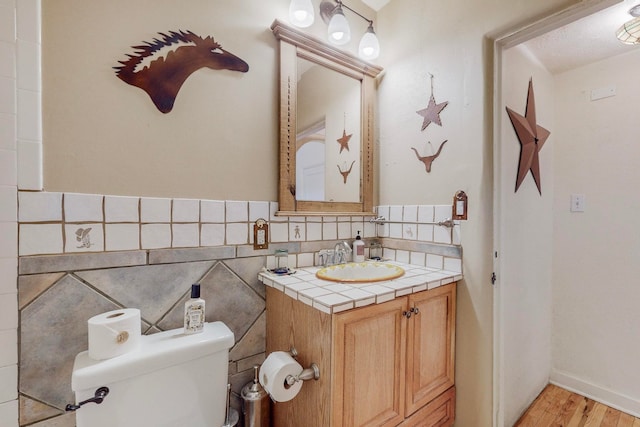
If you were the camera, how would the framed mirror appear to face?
facing the viewer and to the right of the viewer

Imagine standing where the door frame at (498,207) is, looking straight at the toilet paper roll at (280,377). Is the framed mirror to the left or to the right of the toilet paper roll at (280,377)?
right

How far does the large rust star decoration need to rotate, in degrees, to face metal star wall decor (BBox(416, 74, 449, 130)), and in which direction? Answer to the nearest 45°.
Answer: approximately 90° to its right

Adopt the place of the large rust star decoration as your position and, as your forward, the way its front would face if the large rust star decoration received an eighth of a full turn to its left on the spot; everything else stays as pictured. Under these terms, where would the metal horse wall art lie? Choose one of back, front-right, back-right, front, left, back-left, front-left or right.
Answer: back-right
